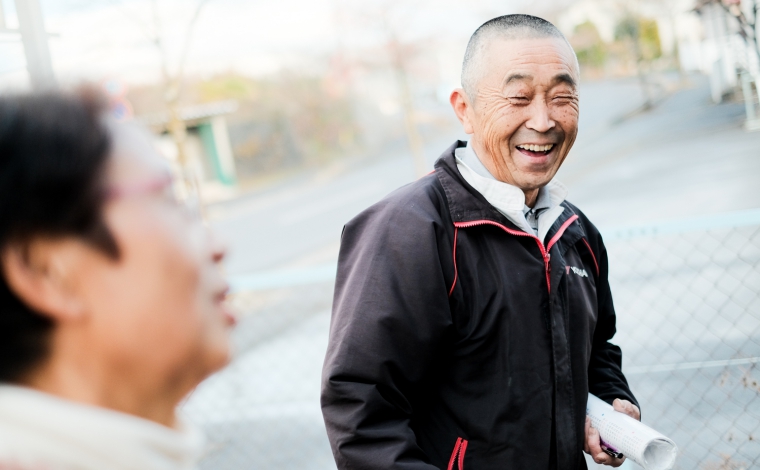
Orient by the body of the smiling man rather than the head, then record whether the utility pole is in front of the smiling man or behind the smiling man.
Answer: behind

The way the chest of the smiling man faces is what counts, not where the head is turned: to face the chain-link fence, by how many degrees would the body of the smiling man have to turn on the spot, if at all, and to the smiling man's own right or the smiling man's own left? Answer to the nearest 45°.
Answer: approximately 135° to the smiling man's own left

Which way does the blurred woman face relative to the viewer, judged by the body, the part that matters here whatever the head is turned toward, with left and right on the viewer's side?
facing to the right of the viewer

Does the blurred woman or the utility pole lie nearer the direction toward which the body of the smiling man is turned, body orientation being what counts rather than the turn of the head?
the blurred woman

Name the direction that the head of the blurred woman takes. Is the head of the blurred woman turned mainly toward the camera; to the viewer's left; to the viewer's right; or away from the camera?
to the viewer's right

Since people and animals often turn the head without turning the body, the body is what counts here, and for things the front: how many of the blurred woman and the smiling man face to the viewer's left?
0

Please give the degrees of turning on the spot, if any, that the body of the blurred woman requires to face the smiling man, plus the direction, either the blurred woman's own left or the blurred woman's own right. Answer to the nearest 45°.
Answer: approximately 45° to the blurred woman's own left

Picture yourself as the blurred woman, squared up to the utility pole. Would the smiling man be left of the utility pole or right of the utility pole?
right

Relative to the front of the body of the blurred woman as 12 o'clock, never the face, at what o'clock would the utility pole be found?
The utility pole is roughly at 9 o'clock from the blurred woman.

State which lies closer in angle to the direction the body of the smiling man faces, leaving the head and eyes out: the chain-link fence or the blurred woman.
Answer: the blurred woman

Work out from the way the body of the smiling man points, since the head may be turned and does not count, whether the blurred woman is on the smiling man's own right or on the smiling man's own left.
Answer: on the smiling man's own right

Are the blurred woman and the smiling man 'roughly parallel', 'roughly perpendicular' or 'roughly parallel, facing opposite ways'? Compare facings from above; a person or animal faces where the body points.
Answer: roughly perpendicular
